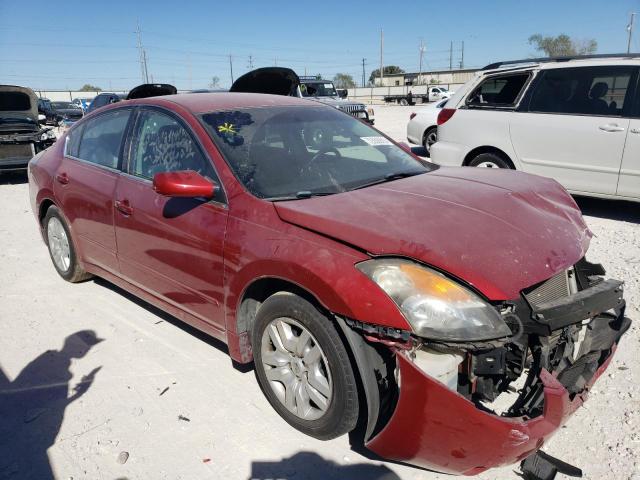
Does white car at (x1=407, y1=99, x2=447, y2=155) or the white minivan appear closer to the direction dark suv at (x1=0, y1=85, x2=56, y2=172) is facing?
the white minivan

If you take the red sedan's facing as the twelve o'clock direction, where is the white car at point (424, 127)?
The white car is roughly at 8 o'clock from the red sedan.

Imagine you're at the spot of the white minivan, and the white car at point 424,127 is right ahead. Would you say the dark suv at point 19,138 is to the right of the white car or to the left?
left

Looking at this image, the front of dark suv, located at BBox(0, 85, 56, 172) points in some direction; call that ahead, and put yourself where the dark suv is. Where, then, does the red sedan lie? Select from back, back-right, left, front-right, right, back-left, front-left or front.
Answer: front

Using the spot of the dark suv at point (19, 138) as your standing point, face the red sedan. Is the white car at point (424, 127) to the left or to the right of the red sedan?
left

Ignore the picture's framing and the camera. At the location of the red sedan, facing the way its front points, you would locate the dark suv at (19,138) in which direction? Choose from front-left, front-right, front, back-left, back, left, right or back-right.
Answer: back

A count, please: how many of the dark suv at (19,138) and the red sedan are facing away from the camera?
0

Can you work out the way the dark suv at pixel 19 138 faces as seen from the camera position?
facing the viewer

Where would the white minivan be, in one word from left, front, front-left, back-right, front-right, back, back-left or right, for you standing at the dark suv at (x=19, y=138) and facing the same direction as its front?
front-left

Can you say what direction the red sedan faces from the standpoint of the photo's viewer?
facing the viewer and to the right of the viewer

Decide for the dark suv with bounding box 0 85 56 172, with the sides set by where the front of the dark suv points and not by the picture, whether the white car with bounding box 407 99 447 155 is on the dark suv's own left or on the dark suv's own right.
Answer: on the dark suv's own left
